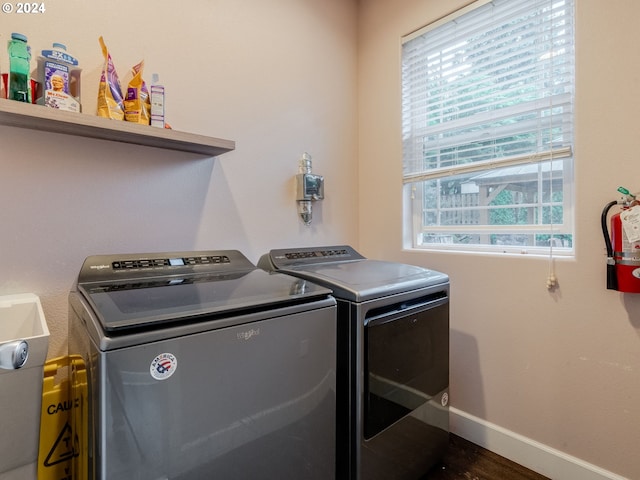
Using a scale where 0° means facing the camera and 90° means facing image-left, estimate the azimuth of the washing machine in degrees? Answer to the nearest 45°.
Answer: approximately 315°

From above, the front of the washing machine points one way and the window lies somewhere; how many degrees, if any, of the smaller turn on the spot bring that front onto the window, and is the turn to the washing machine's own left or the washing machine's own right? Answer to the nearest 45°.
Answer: approximately 45° to the washing machine's own left
